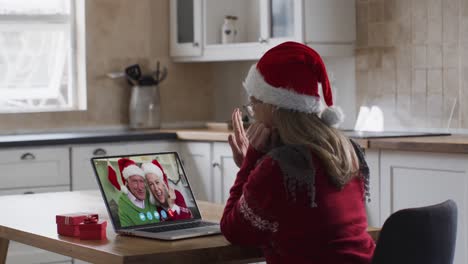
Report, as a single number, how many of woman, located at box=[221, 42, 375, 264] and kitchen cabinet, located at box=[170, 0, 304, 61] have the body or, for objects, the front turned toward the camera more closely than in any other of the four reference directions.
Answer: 1

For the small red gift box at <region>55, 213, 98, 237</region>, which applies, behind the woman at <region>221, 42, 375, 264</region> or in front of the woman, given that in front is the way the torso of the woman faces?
in front

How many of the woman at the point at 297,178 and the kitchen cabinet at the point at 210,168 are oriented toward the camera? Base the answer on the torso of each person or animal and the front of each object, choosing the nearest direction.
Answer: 1

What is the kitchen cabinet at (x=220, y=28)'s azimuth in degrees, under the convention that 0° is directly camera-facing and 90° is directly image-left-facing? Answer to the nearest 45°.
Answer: approximately 0°

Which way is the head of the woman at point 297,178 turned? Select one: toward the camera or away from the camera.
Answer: away from the camera

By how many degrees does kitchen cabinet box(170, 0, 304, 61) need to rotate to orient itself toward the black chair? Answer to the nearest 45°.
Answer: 0° — it already faces it

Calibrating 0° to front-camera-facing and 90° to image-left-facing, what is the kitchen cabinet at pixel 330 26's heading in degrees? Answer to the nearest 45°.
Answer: approximately 0°

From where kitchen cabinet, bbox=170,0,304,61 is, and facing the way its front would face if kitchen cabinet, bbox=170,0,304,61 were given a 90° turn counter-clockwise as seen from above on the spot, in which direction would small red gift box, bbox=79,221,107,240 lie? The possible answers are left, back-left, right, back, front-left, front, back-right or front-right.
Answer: right

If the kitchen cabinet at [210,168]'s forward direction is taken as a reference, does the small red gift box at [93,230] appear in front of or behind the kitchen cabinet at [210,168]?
in front

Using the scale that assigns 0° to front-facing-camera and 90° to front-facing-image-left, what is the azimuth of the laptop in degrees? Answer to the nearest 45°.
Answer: approximately 315°

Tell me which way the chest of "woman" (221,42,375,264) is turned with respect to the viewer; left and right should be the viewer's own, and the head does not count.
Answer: facing away from the viewer and to the left of the viewer
